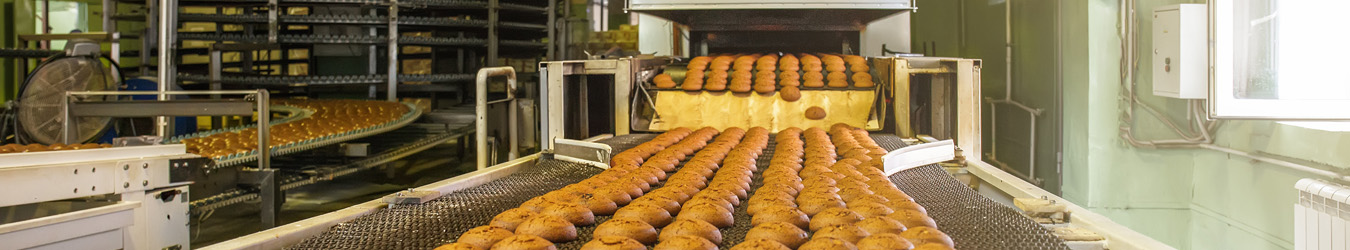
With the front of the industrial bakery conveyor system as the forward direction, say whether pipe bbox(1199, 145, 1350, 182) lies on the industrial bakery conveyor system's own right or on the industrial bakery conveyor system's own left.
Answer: on the industrial bakery conveyor system's own left

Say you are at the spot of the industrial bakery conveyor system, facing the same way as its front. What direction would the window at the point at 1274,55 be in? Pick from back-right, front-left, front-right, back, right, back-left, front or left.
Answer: left

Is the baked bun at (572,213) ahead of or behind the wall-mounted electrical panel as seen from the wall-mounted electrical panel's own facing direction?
ahead

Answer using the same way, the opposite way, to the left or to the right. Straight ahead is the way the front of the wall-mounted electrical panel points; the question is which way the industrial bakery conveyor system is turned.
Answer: to the left

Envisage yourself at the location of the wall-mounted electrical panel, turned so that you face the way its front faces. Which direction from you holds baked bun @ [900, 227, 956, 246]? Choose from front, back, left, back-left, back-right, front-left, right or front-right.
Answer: front-left

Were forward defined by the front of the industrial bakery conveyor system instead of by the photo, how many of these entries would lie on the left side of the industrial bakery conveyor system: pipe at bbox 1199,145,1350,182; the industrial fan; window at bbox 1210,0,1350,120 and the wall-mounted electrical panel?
3

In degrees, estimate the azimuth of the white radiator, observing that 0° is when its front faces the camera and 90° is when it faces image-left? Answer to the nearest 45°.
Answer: approximately 45°

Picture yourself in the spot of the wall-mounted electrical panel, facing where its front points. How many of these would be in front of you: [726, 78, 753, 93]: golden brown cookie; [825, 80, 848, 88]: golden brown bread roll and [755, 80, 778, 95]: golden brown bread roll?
3

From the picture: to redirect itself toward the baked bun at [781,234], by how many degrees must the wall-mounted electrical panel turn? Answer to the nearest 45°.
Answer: approximately 45° to its left

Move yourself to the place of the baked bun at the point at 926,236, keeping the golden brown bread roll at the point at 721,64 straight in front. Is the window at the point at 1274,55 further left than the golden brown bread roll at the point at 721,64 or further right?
right

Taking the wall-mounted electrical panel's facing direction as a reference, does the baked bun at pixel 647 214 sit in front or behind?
in front

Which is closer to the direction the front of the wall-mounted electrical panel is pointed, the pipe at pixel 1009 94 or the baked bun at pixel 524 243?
the baked bun

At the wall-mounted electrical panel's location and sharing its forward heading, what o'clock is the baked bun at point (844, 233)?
The baked bun is roughly at 11 o'clock from the wall-mounted electrical panel.

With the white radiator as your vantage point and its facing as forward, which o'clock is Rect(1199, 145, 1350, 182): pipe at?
The pipe is roughly at 4 o'clock from the white radiator.
